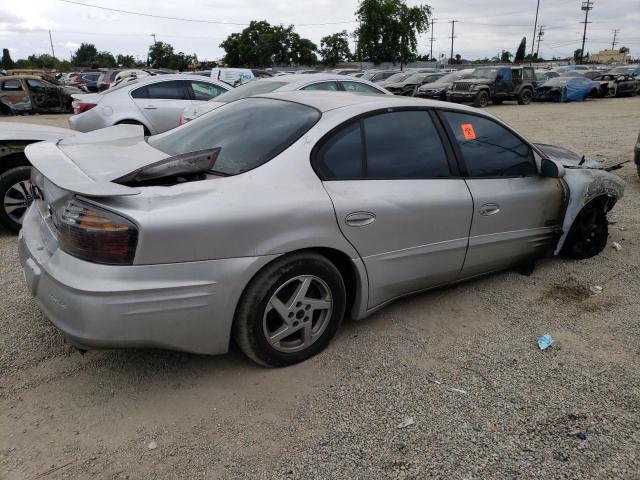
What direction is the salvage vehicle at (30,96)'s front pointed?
to the viewer's right

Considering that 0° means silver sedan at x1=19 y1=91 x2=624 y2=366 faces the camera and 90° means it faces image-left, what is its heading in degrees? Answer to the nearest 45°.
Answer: approximately 225°

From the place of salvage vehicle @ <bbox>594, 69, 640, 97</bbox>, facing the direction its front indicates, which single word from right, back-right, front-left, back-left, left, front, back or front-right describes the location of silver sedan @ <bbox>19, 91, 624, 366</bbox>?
front-left

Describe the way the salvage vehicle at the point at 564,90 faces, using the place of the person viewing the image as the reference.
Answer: facing the viewer and to the left of the viewer

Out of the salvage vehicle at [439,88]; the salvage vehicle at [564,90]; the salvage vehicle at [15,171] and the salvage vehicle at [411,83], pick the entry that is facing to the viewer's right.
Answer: the salvage vehicle at [15,171]

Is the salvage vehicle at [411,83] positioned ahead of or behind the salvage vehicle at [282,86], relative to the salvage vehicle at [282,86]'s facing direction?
ahead

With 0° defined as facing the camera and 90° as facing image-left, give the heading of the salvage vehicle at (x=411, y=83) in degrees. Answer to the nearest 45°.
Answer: approximately 45°

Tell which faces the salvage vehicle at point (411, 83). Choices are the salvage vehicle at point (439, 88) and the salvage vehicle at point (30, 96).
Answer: the salvage vehicle at point (30, 96)

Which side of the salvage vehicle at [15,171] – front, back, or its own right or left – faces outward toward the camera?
right

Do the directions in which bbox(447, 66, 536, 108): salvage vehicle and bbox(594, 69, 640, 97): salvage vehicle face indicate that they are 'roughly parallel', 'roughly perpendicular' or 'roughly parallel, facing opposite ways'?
roughly parallel

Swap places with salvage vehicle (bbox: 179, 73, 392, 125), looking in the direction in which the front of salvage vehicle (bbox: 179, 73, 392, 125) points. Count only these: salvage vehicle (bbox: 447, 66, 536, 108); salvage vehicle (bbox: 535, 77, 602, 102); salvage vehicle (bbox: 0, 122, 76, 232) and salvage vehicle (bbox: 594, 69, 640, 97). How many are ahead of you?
3

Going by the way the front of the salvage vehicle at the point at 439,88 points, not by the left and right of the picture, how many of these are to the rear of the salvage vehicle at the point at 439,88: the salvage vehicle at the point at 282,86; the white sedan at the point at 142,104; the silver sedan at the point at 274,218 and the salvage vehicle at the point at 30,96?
0

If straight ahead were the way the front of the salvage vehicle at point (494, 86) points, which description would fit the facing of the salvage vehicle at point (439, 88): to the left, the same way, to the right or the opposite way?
the same way

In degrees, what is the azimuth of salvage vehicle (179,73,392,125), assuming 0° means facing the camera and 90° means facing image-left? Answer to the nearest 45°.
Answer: approximately 225°

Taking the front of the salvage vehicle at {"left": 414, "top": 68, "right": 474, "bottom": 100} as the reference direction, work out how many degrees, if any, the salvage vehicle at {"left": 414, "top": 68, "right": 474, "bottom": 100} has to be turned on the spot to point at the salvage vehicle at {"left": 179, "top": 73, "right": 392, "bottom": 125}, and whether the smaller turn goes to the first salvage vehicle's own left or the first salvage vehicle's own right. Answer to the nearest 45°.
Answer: approximately 45° to the first salvage vehicle's own left

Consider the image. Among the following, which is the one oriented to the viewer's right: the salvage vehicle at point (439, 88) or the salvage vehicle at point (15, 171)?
the salvage vehicle at point (15, 171)

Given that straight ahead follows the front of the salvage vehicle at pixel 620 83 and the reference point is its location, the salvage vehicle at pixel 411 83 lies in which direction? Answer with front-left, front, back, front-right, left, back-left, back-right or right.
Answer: front

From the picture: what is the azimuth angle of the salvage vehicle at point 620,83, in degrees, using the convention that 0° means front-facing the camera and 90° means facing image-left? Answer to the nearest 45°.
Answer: approximately 45°

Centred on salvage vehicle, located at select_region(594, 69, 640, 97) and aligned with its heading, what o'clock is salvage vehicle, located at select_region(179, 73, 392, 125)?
salvage vehicle, located at select_region(179, 73, 392, 125) is roughly at 11 o'clock from salvage vehicle, located at select_region(594, 69, 640, 97).
